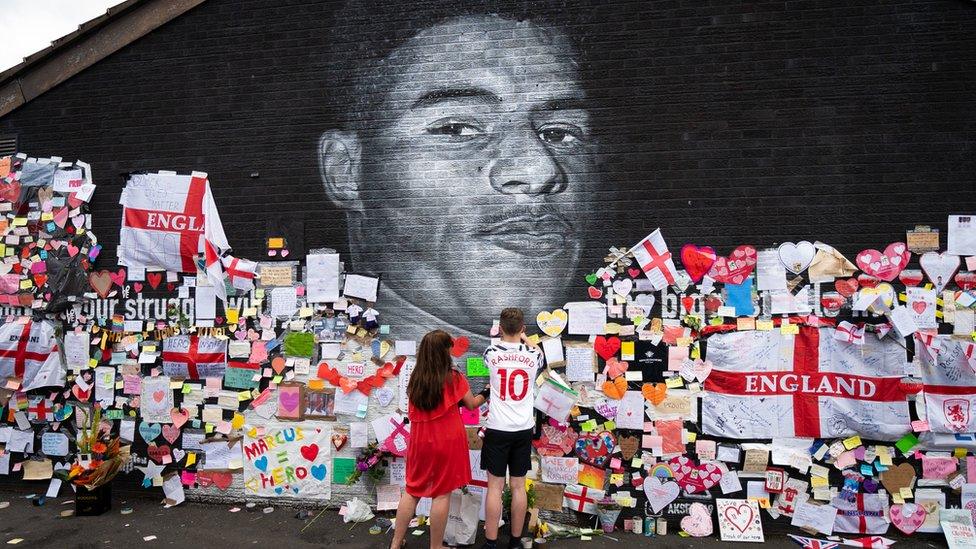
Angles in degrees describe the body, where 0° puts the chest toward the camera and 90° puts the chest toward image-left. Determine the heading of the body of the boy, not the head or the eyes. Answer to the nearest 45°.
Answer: approximately 180°

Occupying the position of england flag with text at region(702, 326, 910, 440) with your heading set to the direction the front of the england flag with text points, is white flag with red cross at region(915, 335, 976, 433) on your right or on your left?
on your left

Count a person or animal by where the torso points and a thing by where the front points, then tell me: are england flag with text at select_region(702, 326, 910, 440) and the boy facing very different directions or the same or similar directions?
very different directions

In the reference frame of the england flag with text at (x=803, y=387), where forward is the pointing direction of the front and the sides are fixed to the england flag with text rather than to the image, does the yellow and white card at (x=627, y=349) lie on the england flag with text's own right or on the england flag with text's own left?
on the england flag with text's own right

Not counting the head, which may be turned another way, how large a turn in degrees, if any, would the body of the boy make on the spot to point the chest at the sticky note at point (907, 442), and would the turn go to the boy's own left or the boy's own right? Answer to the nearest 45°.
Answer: approximately 90° to the boy's own right

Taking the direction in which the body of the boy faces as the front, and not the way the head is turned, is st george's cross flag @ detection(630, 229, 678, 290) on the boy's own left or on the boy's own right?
on the boy's own right

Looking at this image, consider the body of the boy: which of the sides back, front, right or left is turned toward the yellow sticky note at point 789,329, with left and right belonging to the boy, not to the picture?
right

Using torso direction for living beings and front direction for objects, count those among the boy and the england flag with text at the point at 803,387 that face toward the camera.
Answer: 1

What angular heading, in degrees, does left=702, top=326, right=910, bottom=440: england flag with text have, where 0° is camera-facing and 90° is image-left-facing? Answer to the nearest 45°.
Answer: approximately 0°
